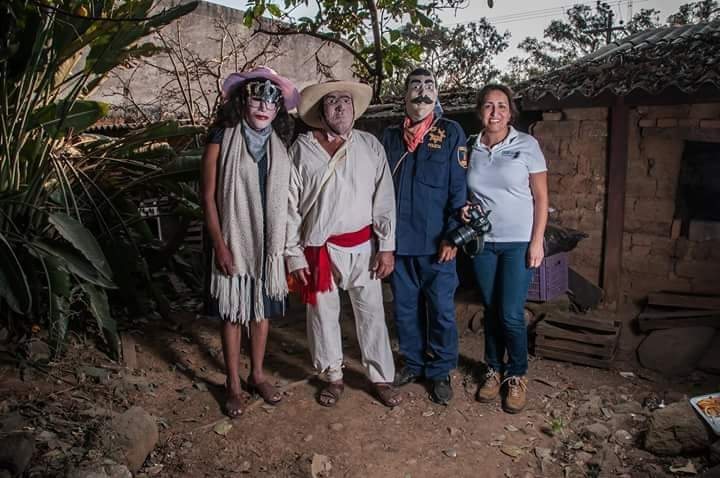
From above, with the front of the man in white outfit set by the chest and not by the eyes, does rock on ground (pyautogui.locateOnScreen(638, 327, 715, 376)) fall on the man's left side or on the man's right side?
on the man's left side

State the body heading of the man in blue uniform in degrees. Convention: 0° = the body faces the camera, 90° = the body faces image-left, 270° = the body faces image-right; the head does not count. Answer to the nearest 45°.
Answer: approximately 0°

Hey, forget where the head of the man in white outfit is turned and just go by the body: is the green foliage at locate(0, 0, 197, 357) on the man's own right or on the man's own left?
on the man's own right

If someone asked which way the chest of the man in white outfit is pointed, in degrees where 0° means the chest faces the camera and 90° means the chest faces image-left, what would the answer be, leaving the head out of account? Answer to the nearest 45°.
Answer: approximately 0°

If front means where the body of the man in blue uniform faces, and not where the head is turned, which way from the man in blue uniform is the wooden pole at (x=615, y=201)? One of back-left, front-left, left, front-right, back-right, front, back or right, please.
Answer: back-left

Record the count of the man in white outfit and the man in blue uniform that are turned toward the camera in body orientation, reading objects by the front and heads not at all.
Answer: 2

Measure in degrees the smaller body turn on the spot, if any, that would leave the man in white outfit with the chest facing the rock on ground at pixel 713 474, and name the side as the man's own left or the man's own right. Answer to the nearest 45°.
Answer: approximately 45° to the man's own left

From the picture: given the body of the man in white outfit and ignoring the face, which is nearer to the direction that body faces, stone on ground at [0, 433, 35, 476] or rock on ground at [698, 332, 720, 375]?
the stone on ground

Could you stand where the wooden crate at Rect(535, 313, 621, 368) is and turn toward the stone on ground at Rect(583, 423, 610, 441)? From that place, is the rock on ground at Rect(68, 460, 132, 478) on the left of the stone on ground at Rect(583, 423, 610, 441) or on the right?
right

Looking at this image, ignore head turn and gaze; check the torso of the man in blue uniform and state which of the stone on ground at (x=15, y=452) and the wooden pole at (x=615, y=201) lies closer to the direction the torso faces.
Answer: the stone on ground

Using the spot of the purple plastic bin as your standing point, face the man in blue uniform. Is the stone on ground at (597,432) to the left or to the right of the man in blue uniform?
left

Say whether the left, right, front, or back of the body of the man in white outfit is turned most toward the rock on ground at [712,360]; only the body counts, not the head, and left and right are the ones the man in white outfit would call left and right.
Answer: left
